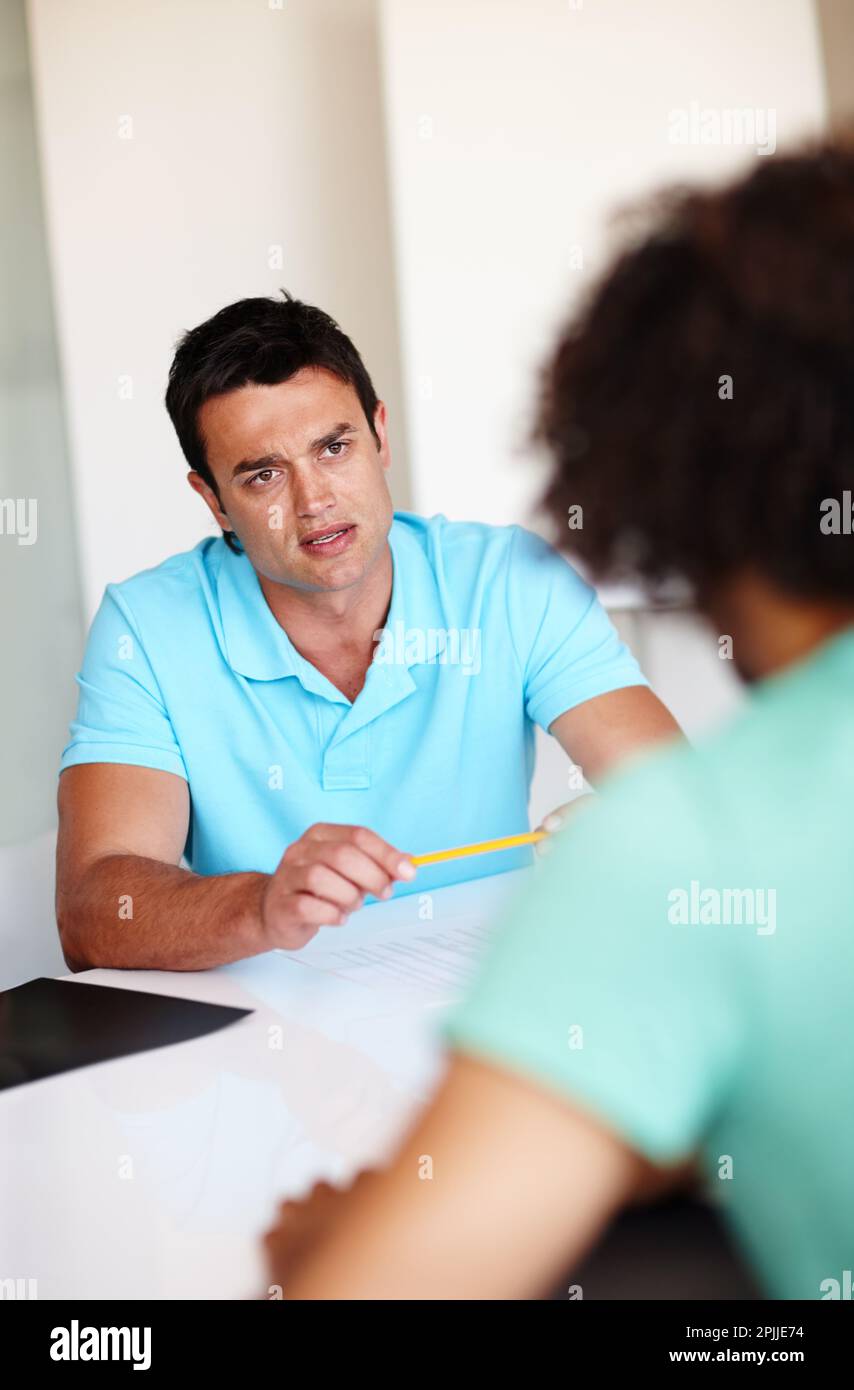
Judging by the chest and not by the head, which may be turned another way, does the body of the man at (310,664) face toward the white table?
yes

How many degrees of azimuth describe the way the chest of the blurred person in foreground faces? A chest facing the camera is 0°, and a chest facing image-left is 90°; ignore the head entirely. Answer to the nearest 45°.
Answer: approximately 135°

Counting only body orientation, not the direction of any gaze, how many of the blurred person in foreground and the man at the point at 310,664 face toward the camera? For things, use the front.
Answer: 1

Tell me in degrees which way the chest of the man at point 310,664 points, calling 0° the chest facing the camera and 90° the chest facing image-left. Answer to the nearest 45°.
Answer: approximately 0°

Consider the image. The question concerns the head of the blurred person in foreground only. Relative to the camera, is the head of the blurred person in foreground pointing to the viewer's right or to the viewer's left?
to the viewer's left
